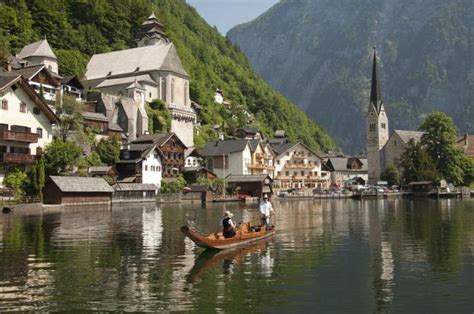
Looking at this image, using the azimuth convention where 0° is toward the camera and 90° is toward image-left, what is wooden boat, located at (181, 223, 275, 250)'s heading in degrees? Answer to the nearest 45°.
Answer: approximately 45°
